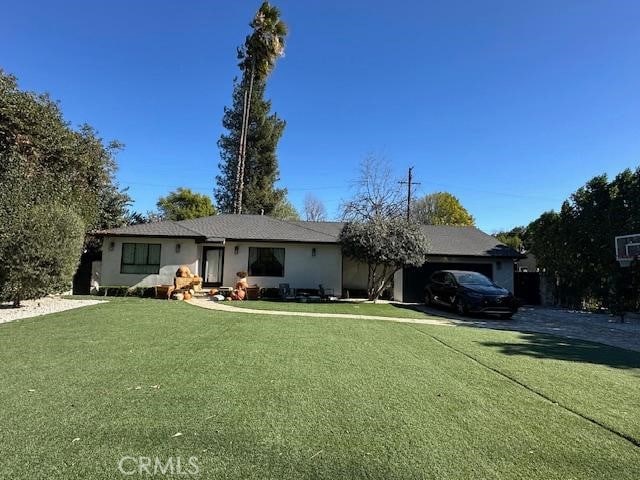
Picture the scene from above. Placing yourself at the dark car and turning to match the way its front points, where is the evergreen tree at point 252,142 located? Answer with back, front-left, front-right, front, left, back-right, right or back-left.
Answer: back

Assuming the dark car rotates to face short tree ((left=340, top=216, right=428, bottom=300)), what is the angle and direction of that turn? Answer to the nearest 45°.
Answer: approximately 135° to its right

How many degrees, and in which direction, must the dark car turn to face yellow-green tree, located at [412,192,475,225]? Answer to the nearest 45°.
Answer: approximately 135° to its left

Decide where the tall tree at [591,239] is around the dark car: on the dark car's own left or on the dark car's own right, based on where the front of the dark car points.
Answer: on the dark car's own left

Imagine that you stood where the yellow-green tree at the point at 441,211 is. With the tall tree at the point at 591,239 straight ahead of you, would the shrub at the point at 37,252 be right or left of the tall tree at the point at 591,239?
right

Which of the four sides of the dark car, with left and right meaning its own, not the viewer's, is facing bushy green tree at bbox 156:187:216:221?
back

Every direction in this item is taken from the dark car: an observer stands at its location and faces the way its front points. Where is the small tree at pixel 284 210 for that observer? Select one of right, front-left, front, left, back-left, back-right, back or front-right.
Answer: back

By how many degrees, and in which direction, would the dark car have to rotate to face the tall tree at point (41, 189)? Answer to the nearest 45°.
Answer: approximately 90° to its right

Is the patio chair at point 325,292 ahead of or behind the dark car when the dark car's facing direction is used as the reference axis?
behind
